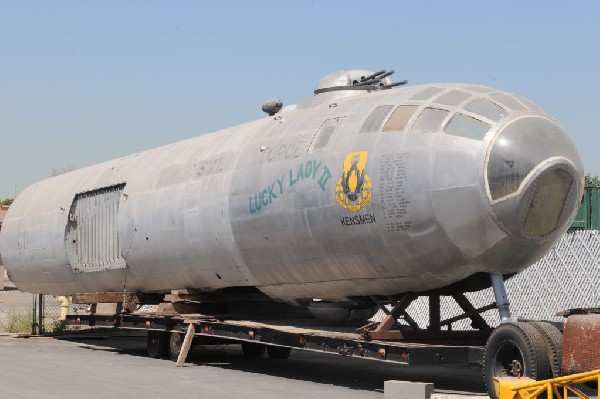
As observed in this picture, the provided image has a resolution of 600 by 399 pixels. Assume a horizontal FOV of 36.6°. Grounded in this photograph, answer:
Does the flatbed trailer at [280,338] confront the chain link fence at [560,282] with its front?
no

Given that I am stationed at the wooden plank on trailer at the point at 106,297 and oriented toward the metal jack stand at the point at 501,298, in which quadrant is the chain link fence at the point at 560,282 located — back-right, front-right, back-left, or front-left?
front-left

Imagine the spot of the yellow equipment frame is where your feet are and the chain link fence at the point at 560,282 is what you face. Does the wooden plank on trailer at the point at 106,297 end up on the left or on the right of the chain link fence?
left
